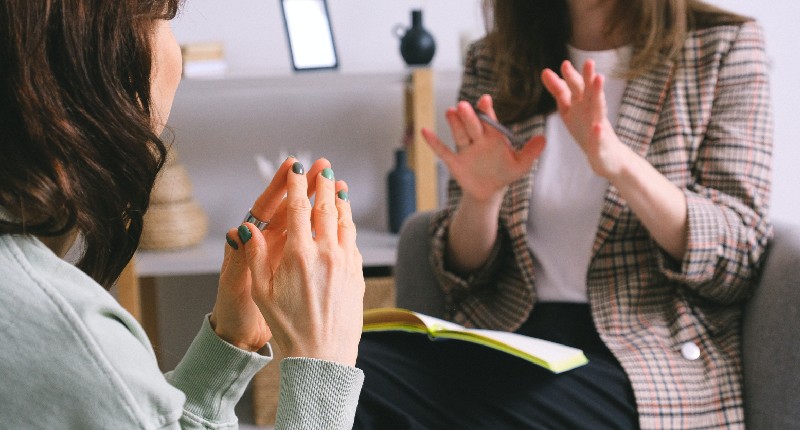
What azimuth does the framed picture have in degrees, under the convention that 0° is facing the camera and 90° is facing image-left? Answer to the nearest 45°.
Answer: approximately 0°

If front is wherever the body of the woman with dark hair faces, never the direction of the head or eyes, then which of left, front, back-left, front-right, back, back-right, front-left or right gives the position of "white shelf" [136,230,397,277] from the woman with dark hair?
front-left

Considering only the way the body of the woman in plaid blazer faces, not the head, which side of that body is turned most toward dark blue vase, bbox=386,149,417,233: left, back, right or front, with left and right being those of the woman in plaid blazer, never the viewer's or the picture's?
right

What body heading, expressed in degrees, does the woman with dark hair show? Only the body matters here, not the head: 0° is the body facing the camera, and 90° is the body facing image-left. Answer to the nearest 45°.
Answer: approximately 225°

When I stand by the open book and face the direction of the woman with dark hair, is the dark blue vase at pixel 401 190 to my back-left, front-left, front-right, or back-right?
back-right

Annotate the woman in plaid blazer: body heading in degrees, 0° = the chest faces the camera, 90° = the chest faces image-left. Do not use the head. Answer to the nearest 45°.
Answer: approximately 45°

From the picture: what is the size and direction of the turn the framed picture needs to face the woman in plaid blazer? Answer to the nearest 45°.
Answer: approximately 45° to its left

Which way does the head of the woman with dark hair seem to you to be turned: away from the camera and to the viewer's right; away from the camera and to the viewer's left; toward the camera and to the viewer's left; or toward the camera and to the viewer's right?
away from the camera and to the viewer's right

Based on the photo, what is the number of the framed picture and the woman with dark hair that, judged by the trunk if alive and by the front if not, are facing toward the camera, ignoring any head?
1

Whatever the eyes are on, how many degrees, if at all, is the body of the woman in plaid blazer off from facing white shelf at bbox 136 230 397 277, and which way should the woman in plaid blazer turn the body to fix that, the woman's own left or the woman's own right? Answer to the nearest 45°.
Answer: approximately 90° to the woman's own right
